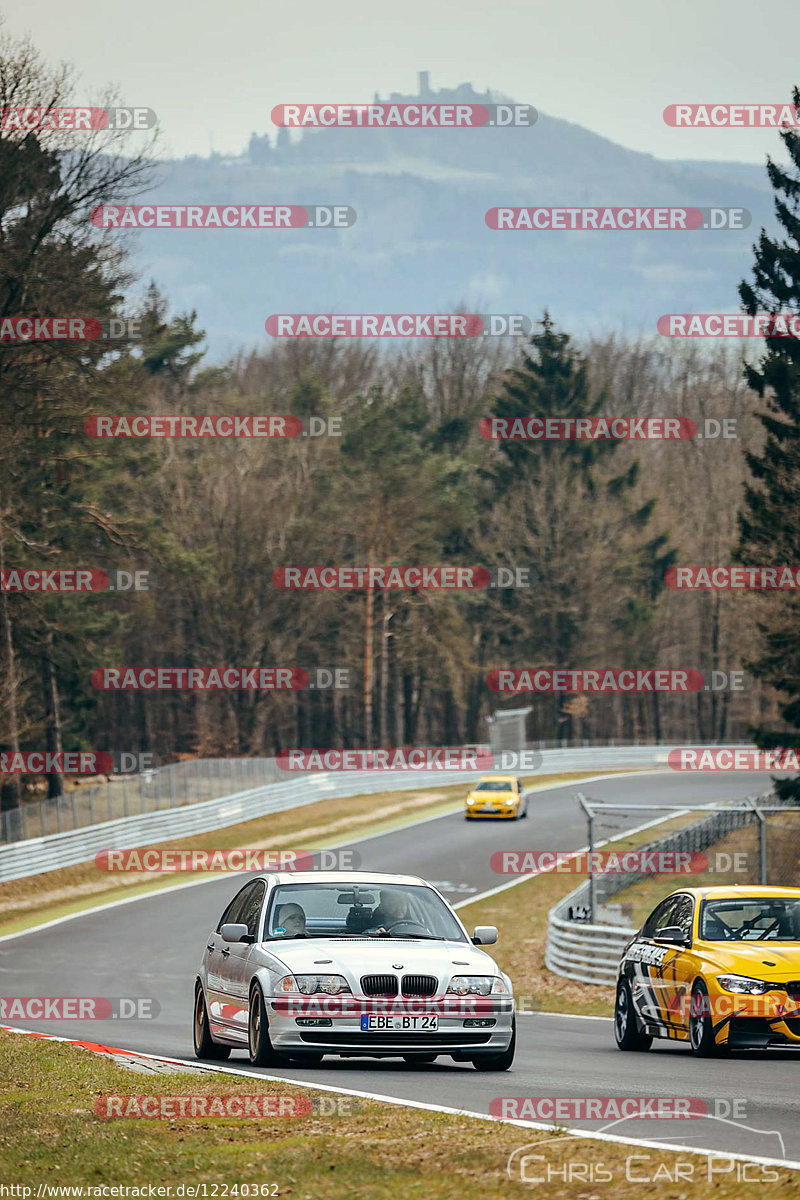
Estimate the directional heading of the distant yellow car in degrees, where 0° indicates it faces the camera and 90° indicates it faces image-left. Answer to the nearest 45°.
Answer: approximately 0°

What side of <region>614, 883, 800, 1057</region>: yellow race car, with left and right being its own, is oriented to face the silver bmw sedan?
right

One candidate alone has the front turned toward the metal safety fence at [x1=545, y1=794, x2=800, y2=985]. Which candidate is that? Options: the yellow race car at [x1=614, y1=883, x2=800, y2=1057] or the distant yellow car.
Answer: the distant yellow car

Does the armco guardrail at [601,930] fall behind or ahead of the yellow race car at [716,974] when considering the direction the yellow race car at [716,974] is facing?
behind

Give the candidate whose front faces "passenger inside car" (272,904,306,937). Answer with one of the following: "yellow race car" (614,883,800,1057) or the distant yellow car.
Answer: the distant yellow car

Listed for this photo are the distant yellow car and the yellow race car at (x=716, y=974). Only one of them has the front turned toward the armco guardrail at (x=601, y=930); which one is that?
the distant yellow car

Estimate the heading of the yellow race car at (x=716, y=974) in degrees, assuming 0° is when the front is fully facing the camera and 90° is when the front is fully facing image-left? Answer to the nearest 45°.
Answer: approximately 315°

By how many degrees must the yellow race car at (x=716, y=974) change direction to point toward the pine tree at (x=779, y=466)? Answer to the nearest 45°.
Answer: approximately 135° to its left

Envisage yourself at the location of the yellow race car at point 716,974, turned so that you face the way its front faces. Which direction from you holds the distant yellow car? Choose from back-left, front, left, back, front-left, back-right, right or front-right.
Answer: back-left
